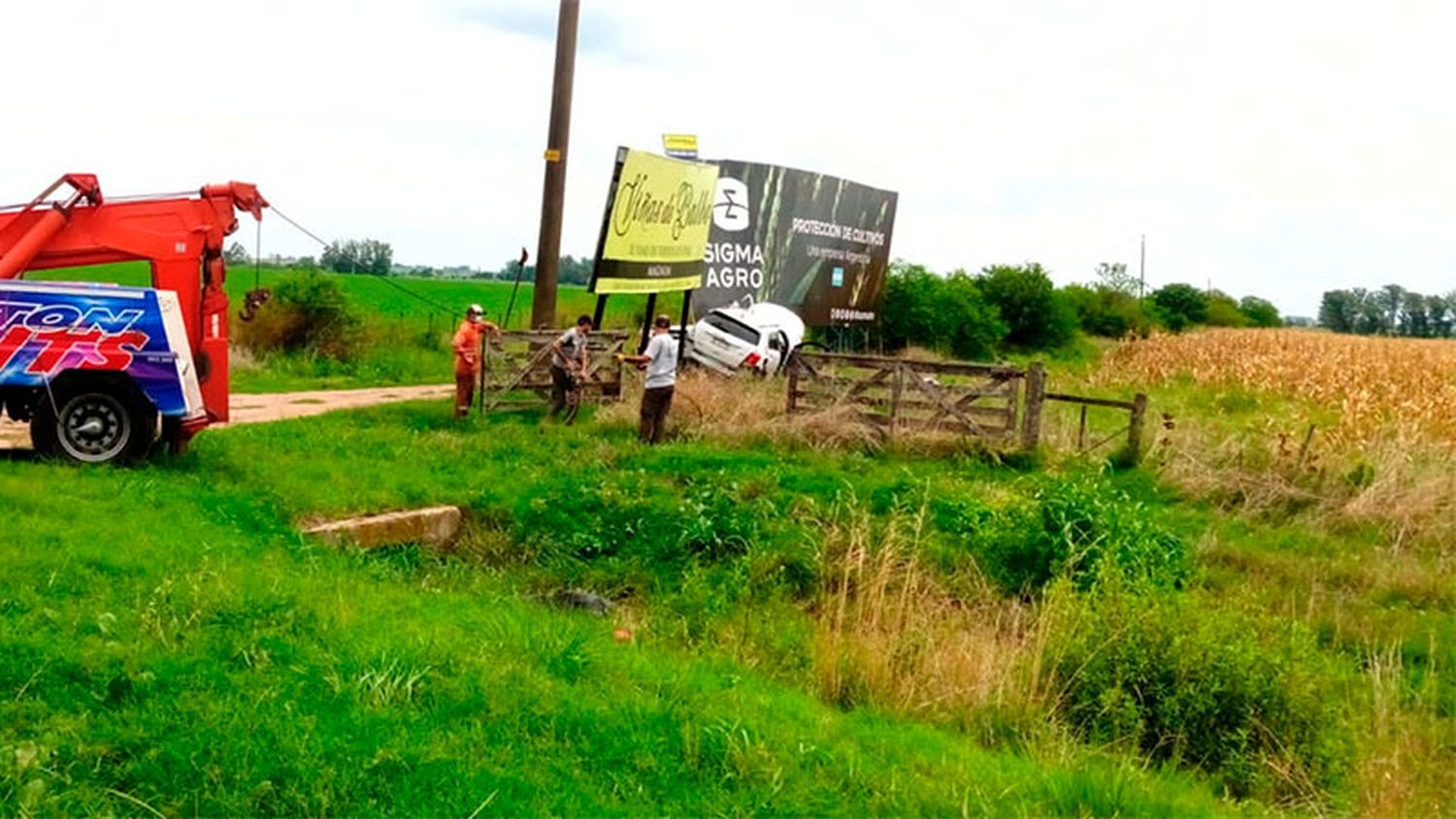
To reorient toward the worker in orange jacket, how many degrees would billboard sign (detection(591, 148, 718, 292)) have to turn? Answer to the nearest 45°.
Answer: approximately 90° to its right

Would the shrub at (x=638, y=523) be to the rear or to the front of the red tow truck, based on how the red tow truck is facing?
to the rear

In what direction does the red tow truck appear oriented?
to the viewer's left

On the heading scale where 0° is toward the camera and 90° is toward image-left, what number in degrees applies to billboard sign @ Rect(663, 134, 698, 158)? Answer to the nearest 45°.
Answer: approximately 0°

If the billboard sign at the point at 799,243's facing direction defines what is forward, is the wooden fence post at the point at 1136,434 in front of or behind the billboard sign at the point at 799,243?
in front

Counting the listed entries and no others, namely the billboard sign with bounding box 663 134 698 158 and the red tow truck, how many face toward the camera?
1

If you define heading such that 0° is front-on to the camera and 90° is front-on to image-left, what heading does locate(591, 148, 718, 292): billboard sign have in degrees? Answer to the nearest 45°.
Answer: approximately 315°
